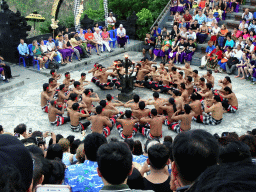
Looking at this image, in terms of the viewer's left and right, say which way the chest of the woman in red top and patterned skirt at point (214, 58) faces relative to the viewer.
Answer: facing the viewer and to the left of the viewer

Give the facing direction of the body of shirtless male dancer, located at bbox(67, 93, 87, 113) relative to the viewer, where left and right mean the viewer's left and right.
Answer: facing away from the viewer and to the right of the viewer

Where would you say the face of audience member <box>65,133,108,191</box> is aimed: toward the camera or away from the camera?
away from the camera

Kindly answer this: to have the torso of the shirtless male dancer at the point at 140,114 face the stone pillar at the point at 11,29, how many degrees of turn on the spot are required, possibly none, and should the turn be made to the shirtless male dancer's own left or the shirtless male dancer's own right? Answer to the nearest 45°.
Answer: approximately 45° to the shirtless male dancer's own left

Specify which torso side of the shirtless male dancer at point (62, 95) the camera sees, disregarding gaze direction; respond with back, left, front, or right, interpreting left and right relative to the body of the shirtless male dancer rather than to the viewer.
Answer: right

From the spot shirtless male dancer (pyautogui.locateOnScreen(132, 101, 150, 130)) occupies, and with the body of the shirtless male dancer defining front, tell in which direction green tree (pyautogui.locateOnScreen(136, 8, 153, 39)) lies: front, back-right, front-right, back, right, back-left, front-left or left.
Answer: front

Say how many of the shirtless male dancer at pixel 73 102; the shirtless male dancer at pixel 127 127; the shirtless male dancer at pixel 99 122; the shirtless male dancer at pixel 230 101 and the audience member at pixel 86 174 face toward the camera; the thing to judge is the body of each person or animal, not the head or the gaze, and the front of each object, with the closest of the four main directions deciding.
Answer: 0

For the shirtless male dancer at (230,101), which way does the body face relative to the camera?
to the viewer's left

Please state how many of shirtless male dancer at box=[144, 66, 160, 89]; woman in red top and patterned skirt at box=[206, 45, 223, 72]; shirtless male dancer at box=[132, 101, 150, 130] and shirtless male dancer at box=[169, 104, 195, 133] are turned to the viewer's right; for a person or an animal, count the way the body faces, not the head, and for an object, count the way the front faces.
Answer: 0

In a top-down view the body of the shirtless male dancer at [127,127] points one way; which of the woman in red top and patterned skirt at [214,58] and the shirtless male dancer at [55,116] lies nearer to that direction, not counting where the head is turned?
the woman in red top and patterned skirt

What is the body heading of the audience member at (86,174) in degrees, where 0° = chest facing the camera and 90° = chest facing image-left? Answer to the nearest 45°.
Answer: approximately 180°

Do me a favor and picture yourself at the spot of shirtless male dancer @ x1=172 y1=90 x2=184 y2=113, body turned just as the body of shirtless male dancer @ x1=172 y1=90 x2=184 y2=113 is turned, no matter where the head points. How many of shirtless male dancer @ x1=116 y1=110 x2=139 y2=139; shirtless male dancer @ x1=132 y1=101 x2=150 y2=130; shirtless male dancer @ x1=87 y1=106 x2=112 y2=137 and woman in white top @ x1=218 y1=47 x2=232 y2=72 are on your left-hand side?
3

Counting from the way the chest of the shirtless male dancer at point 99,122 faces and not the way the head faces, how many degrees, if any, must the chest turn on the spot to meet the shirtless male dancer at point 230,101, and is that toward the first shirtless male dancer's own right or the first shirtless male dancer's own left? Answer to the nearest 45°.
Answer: approximately 90° to the first shirtless male dancer's own right

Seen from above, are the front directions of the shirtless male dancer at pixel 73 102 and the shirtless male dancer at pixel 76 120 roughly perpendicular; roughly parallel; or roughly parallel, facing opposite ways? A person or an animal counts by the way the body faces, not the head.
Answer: roughly parallel

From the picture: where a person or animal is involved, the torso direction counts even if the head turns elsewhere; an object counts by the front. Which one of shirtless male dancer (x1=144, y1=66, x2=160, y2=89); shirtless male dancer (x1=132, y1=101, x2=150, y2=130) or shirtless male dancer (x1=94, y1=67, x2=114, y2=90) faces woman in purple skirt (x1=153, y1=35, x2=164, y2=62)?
shirtless male dancer (x1=132, y1=101, x2=150, y2=130)

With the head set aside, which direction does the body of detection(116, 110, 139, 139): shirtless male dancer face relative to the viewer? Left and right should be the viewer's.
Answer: facing away from the viewer

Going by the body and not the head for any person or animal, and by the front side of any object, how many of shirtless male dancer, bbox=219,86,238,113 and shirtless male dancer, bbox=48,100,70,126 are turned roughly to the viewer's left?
1

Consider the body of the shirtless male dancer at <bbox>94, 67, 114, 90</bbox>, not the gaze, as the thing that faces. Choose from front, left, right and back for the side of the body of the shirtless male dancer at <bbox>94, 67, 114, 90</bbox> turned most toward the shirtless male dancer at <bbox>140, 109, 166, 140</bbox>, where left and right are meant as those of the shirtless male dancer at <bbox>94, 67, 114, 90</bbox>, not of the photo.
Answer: front

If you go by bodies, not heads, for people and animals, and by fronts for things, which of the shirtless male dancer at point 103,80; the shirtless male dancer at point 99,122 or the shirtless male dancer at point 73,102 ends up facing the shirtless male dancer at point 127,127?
the shirtless male dancer at point 103,80

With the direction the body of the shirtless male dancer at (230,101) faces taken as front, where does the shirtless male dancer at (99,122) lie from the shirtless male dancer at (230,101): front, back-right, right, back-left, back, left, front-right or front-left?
front-left
